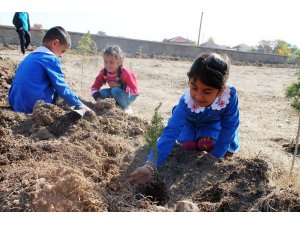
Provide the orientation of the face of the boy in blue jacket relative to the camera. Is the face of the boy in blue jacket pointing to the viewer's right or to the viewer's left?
to the viewer's right

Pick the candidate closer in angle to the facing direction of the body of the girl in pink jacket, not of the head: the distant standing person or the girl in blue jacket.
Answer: the girl in blue jacket

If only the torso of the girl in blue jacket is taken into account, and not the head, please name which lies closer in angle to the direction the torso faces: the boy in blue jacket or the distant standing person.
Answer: the boy in blue jacket

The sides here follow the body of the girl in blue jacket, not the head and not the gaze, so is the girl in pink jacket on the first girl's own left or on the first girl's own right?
on the first girl's own right

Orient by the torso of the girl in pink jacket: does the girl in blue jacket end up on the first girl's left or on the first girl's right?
on the first girl's left

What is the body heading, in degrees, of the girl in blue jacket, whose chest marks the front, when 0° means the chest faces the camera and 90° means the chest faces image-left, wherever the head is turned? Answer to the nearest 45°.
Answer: approximately 45°

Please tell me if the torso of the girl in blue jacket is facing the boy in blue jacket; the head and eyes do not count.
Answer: no

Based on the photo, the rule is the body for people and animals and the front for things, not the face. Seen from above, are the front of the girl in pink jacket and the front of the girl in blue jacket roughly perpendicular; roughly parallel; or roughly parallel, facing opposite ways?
roughly parallel

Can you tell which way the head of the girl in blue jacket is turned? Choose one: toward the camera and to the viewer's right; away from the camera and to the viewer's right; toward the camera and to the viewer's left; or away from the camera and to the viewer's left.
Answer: toward the camera and to the viewer's left

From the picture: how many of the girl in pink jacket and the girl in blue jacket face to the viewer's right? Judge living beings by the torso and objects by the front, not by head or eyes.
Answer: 0

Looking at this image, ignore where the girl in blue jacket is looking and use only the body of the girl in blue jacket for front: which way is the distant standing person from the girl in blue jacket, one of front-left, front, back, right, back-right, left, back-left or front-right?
right

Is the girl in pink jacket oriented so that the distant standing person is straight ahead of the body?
no

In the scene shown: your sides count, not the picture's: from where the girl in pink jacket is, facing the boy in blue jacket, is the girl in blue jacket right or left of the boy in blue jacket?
left

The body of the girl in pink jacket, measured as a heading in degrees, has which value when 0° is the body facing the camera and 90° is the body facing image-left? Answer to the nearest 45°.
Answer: approximately 45°

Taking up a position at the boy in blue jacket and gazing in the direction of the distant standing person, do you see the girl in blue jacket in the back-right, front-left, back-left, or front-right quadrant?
back-right
